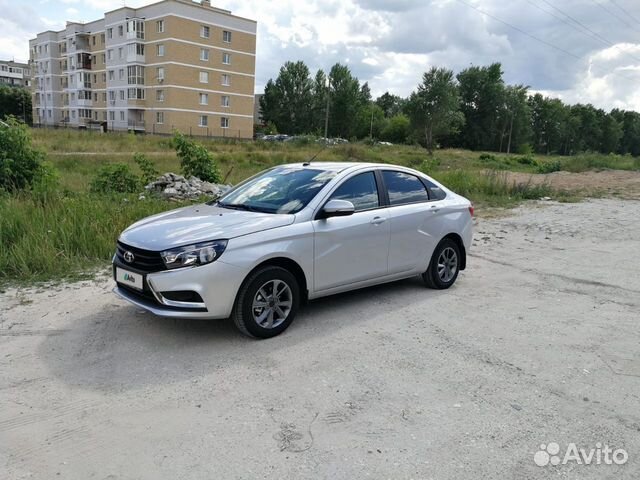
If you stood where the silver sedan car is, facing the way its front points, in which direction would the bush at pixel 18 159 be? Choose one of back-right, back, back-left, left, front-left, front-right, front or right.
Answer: right

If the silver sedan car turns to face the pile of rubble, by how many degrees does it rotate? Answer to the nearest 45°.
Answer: approximately 135° to its right

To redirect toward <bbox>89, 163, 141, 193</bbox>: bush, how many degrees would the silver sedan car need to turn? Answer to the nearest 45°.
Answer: approximately 90° to its right

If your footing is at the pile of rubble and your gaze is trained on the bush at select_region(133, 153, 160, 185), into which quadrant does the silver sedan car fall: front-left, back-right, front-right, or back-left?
back-left

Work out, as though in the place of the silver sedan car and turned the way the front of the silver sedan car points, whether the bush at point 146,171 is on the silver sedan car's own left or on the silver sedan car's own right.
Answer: on the silver sedan car's own right

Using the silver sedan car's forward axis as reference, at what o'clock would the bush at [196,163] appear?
The bush is roughly at 4 o'clock from the silver sedan car.

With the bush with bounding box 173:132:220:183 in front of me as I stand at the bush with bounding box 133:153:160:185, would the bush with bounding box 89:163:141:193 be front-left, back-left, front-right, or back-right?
back-right

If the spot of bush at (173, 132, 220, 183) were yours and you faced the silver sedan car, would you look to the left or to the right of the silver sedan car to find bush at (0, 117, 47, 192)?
right

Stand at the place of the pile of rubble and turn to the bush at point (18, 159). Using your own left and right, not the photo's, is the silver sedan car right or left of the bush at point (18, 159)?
left
